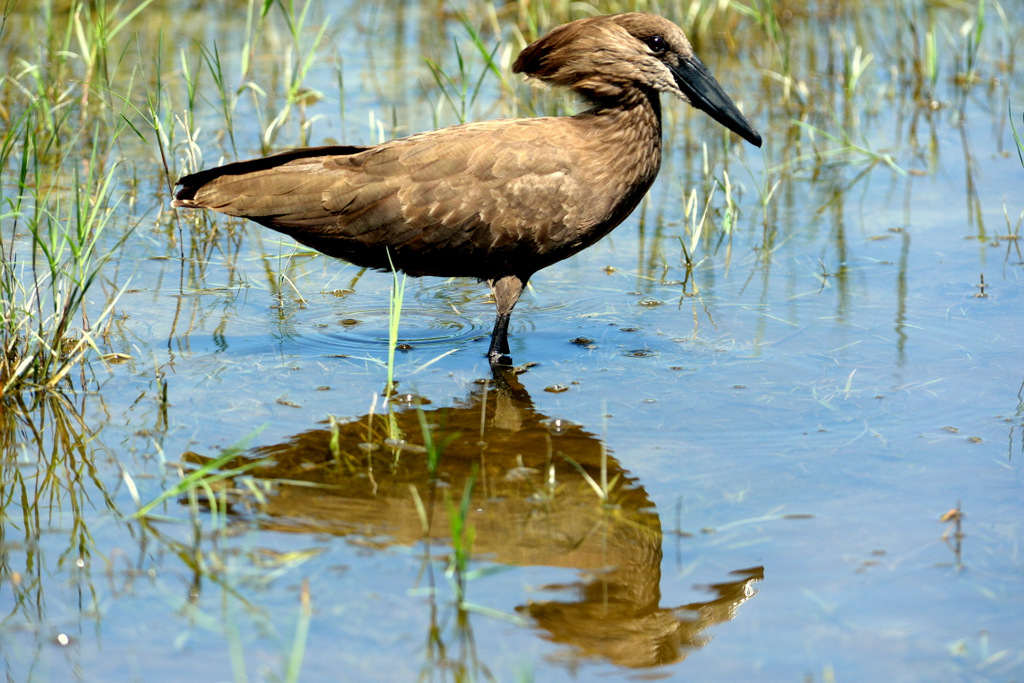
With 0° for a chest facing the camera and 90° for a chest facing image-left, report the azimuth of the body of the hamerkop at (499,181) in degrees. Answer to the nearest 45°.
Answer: approximately 270°
